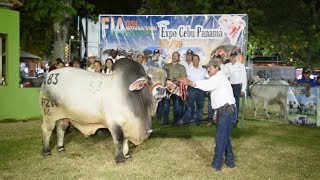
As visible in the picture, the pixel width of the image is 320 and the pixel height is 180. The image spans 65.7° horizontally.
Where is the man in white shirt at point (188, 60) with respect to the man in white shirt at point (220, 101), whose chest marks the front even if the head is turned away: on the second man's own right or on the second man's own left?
on the second man's own right

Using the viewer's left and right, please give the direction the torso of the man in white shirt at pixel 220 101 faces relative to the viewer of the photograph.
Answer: facing to the left of the viewer

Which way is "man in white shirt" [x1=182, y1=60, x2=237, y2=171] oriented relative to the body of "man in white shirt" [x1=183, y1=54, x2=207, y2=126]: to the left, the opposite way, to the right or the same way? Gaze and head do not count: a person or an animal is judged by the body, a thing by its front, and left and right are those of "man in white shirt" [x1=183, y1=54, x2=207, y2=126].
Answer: to the right

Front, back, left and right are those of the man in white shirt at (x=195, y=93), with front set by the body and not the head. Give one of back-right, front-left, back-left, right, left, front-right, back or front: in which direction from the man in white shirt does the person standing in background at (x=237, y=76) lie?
left

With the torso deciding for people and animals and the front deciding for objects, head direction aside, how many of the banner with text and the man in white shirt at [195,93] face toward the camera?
2

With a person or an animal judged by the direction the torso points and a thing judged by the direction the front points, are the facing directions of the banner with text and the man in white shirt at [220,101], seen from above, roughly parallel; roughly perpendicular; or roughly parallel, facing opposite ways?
roughly perpendicular

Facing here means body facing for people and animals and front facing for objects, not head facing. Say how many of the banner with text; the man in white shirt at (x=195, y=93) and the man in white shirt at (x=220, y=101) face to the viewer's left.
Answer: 1

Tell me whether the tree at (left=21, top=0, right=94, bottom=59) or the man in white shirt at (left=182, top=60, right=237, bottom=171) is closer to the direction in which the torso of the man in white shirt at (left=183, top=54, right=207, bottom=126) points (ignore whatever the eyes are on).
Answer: the man in white shirt

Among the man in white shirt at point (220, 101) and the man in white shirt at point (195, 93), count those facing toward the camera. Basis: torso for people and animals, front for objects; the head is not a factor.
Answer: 1

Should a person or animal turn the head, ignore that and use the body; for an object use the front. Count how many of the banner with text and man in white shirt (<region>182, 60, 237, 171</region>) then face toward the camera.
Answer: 1

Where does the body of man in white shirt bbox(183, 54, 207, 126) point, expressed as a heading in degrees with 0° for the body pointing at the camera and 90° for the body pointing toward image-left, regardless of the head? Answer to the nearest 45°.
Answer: approximately 0°
